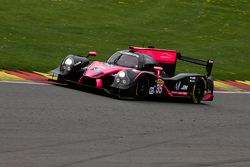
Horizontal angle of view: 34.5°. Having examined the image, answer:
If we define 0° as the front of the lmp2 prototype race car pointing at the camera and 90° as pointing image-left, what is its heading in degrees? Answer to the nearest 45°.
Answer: approximately 45°
